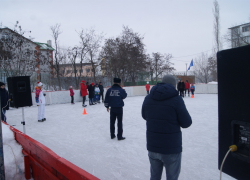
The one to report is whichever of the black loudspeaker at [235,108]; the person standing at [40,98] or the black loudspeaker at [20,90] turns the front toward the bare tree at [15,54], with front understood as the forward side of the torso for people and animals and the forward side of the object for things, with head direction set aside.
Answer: the black loudspeaker at [20,90]

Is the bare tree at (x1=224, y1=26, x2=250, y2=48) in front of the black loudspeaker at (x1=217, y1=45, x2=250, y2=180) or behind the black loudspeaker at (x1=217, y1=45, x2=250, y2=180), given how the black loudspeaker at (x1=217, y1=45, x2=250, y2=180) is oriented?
in front

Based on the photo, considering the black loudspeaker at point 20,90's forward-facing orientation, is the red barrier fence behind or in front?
behind

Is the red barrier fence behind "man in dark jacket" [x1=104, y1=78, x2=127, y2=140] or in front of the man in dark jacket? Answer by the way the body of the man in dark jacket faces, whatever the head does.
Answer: behind

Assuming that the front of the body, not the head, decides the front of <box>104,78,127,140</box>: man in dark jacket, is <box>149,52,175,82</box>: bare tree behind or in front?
in front

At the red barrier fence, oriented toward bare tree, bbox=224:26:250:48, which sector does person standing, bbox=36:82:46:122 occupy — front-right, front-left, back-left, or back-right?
front-left

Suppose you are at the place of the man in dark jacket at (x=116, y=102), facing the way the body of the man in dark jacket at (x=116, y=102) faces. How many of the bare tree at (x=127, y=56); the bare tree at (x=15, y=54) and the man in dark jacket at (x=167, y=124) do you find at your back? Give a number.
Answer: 1

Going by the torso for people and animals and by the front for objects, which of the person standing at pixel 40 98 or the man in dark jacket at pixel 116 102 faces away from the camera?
the man in dark jacket

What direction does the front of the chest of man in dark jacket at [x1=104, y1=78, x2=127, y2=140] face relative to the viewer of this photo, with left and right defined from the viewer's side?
facing away from the viewer

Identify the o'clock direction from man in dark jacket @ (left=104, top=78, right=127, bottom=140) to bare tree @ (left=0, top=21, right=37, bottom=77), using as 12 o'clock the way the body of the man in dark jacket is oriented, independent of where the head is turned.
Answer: The bare tree is roughly at 11 o'clock from the man in dark jacket.
